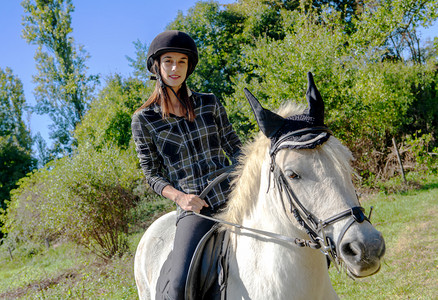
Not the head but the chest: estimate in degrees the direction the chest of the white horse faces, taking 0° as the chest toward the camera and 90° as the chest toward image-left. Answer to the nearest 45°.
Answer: approximately 315°

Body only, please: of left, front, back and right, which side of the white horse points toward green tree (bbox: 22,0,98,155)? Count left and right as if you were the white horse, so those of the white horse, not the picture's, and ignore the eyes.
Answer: back

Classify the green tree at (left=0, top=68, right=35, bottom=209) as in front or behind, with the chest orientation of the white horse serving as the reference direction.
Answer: behind

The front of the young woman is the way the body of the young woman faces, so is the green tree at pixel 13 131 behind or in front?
behind

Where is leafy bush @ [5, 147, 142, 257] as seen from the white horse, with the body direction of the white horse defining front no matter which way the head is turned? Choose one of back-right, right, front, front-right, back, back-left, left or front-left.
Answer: back
